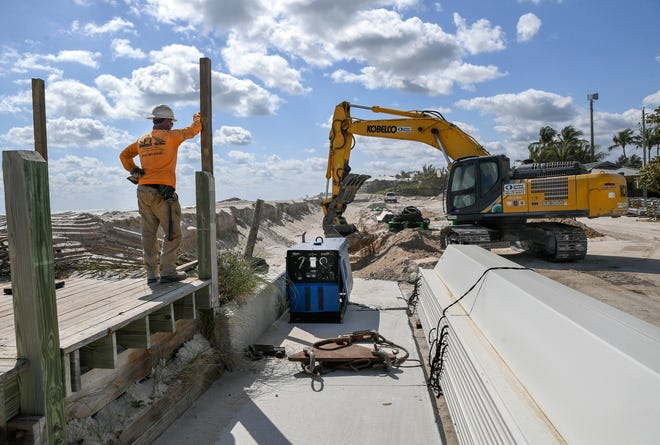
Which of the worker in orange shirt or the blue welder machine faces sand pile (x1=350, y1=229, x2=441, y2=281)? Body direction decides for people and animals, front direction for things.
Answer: the worker in orange shirt

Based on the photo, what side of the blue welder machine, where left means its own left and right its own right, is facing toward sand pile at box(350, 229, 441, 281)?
back

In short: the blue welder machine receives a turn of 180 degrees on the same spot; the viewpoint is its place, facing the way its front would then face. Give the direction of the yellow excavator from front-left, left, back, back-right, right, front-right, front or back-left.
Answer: front-right

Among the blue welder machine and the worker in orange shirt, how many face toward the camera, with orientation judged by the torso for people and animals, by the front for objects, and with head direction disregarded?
1

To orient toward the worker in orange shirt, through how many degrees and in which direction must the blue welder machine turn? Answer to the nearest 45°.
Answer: approximately 45° to its right

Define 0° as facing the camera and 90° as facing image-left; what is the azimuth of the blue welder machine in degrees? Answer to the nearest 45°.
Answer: approximately 0°

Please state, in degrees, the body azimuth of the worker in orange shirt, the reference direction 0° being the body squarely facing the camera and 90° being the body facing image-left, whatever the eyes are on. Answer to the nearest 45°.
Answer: approximately 225°

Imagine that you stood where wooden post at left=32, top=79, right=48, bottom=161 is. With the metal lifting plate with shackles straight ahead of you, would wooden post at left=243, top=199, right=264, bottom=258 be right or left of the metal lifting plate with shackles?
left

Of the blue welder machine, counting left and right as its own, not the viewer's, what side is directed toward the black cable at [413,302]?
left

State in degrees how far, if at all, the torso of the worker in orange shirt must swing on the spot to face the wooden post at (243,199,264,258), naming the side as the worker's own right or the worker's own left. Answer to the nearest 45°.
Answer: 0° — they already face it
